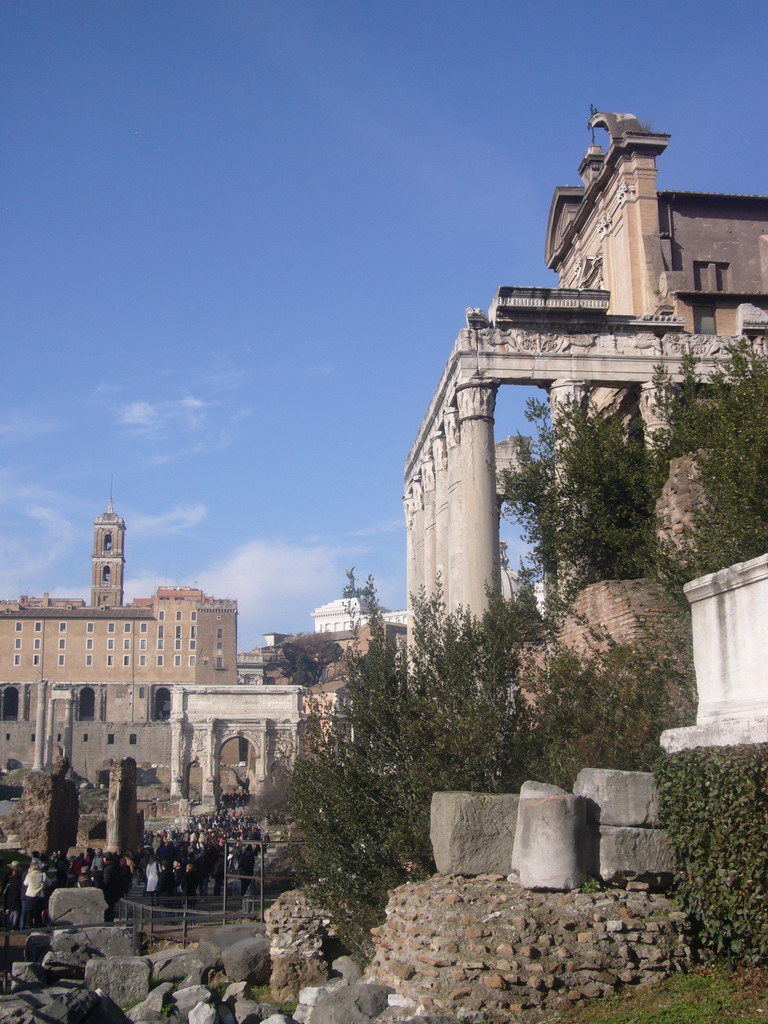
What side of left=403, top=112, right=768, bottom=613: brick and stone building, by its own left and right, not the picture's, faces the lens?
left

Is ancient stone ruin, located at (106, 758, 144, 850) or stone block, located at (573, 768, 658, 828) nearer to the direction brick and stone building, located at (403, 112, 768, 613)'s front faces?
the ancient stone ruin

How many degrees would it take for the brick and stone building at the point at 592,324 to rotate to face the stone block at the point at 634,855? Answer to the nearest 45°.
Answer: approximately 90° to its left

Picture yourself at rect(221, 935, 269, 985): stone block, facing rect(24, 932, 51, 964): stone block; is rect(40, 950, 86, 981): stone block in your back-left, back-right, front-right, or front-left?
front-left

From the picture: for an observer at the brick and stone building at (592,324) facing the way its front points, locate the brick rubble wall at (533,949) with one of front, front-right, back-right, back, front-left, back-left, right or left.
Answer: left

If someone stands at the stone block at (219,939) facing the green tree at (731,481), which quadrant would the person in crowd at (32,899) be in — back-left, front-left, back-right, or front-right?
back-left

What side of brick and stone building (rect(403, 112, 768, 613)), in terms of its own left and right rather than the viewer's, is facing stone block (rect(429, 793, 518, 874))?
left

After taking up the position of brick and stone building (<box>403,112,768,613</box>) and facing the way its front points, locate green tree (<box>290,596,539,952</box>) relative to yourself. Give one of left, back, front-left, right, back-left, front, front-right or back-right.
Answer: left

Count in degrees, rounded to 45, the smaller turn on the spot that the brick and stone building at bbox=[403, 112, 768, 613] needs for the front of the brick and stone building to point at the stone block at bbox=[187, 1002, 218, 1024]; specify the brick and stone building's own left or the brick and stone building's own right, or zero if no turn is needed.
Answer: approximately 90° to the brick and stone building's own left

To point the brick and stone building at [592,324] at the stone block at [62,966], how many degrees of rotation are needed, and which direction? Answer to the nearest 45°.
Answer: approximately 45° to its left

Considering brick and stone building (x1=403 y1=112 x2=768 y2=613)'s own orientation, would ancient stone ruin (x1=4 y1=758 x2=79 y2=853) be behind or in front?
in front

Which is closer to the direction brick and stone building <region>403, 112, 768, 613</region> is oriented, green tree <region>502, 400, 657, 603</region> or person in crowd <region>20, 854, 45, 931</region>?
the person in crowd

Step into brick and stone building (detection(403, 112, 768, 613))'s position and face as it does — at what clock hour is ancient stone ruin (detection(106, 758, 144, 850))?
The ancient stone ruin is roughly at 1 o'clock from the brick and stone building.

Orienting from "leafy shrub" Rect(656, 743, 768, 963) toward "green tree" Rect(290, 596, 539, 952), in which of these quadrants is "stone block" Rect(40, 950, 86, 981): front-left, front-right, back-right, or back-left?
front-left

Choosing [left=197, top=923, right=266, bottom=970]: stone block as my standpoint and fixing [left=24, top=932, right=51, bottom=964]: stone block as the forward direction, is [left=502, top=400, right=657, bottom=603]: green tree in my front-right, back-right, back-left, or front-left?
back-right
